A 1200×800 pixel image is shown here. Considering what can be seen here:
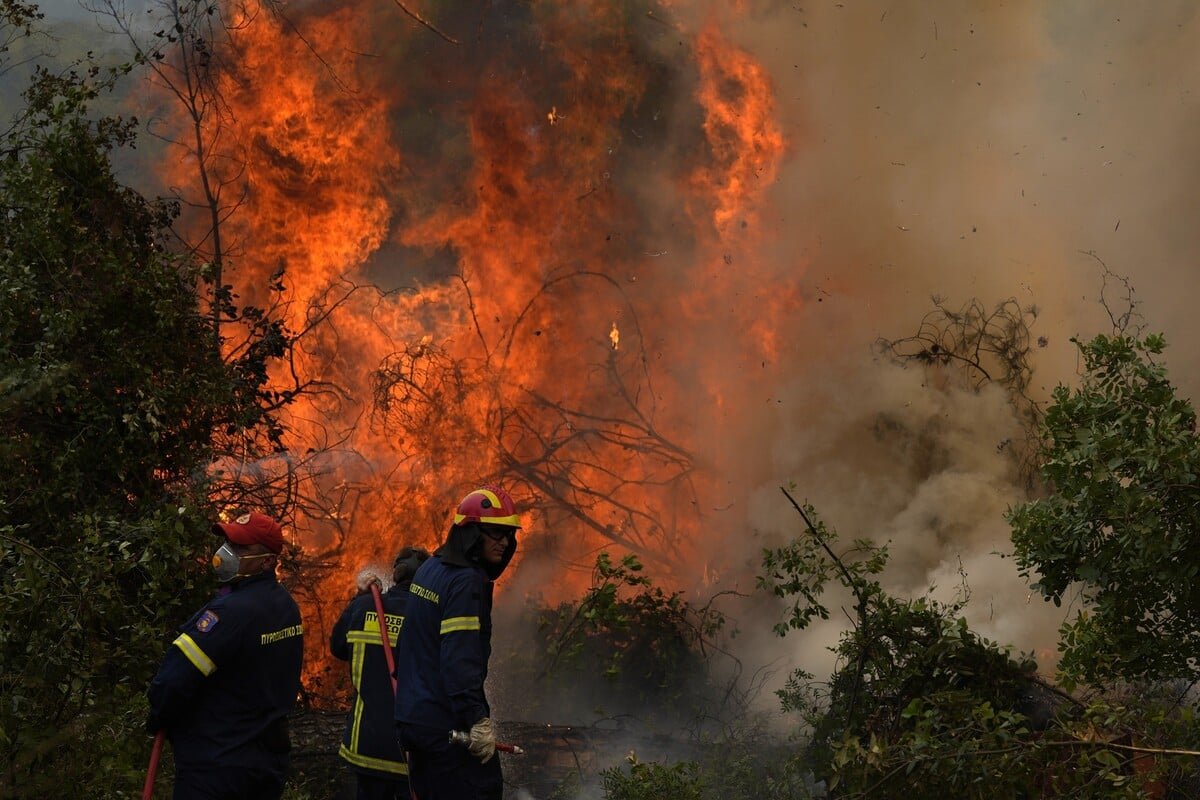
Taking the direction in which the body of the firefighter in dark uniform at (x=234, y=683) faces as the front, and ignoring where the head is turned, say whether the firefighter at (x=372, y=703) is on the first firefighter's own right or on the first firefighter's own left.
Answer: on the first firefighter's own right

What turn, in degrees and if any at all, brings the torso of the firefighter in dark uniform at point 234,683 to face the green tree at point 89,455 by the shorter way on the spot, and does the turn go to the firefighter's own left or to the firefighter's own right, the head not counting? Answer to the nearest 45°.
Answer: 0° — they already face it

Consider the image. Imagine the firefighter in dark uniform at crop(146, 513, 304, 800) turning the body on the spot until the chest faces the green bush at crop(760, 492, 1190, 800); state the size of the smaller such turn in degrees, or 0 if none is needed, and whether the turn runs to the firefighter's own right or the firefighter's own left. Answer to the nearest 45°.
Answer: approximately 135° to the firefighter's own right

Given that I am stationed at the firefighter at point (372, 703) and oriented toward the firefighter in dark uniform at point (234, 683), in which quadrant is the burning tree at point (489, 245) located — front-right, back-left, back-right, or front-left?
back-right

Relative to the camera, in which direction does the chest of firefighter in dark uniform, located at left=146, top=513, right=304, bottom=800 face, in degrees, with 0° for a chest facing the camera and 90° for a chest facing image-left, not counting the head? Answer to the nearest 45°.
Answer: approximately 135°

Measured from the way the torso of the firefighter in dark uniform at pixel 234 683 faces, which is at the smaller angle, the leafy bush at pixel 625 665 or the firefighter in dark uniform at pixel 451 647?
the leafy bush

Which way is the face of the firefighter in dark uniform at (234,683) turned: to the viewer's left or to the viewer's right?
to the viewer's left

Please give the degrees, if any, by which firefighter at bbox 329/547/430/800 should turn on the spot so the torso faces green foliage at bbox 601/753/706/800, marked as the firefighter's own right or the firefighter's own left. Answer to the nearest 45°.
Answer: approximately 45° to the firefighter's own right

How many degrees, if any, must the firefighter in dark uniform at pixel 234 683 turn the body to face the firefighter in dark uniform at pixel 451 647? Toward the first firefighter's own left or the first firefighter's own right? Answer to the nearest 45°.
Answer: approximately 135° to the first firefighter's own right

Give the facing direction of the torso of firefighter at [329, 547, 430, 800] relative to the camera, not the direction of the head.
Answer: away from the camera

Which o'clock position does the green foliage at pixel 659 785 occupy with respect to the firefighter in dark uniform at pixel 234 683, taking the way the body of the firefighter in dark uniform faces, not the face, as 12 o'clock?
The green foliage is roughly at 3 o'clock from the firefighter in dark uniform.

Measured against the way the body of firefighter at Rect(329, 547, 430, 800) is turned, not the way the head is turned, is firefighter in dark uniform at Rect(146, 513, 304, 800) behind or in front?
behind
